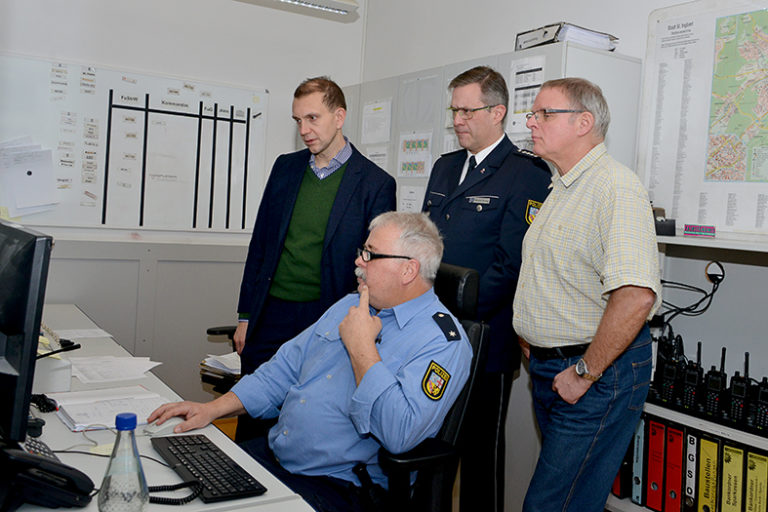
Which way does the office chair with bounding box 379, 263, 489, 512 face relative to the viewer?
to the viewer's left

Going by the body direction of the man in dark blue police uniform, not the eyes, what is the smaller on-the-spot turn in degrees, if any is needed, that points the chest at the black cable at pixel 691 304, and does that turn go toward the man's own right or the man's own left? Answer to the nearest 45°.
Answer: approximately 135° to the man's own left

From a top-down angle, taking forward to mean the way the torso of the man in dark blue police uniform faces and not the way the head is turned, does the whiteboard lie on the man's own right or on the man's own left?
on the man's own right

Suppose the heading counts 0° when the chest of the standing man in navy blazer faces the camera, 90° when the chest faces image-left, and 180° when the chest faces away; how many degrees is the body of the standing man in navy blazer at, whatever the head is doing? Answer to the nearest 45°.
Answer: approximately 45°

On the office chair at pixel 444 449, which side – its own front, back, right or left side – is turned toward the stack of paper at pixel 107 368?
front

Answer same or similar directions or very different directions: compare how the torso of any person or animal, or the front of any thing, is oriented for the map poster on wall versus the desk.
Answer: very different directions

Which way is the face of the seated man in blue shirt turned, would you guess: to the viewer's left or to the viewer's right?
to the viewer's left

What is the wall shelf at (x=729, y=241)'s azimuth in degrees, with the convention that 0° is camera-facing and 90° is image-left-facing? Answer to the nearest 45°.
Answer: approximately 45°

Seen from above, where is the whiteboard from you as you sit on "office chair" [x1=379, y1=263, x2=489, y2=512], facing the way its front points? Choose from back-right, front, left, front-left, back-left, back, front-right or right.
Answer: front-right

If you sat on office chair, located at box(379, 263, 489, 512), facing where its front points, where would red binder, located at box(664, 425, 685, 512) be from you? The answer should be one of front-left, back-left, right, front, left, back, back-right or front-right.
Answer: back-right

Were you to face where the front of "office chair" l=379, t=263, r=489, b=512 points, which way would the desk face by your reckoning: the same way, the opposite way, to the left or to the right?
the opposite way

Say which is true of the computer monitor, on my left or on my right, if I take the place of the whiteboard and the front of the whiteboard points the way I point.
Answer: on my right

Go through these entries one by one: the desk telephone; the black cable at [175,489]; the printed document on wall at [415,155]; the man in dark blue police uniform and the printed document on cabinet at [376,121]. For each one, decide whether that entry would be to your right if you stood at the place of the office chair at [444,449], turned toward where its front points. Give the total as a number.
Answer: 3

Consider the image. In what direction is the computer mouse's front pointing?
to the viewer's left

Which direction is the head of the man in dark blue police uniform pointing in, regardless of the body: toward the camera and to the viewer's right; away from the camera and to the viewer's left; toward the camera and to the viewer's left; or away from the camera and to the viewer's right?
toward the camera and to the viewer's left
